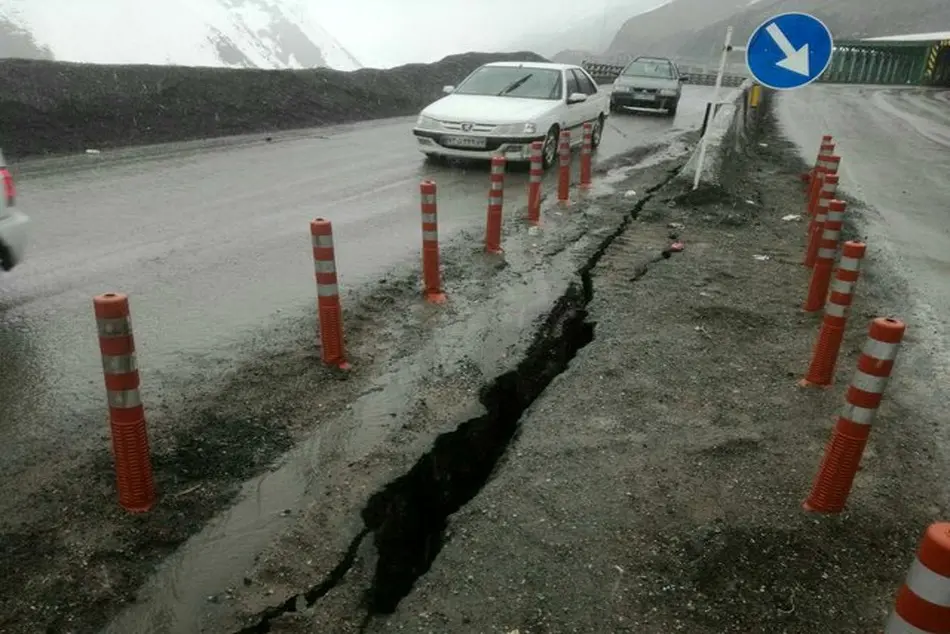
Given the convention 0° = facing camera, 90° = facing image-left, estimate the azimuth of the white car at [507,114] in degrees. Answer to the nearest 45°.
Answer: approximately 45°

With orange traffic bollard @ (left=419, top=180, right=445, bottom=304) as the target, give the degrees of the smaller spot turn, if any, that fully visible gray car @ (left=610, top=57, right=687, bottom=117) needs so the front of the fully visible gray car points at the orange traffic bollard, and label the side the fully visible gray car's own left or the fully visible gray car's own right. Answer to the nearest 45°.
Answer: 0° — it already faces it

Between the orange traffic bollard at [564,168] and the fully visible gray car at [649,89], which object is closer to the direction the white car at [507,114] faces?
the orange traffic bollard

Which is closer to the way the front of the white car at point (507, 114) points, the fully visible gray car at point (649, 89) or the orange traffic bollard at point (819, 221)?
the orange traffic bollard

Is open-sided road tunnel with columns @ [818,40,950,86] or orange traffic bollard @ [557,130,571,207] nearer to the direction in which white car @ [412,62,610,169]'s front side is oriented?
the orange traffic bollard

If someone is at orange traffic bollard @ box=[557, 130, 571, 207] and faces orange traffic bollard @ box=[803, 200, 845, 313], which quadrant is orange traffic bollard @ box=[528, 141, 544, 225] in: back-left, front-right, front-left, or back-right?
front-right

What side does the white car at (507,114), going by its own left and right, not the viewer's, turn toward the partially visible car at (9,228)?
front

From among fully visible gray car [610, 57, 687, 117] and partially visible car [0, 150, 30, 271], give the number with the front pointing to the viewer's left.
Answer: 1

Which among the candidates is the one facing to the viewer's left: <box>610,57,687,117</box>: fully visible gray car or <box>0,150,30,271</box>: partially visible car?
<box>0,150,30,271</box>: partially visible car

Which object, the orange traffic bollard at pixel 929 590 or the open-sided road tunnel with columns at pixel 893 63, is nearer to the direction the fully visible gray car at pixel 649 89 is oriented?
the orange traffic bollard

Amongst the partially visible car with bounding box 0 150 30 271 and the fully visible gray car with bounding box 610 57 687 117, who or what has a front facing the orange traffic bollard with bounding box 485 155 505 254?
the fully visible gray car with bounding box 610 57 687 117

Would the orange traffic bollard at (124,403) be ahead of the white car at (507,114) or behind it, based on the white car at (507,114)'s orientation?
ahead

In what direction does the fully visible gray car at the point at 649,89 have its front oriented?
toward the camera

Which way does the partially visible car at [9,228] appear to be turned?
to the viewer's left

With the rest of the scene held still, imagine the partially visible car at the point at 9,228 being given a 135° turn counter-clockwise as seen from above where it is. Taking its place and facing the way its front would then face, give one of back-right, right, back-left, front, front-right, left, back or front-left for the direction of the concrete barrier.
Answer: front-left

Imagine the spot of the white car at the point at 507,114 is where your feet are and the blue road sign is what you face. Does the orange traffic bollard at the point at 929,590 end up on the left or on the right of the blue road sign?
right
